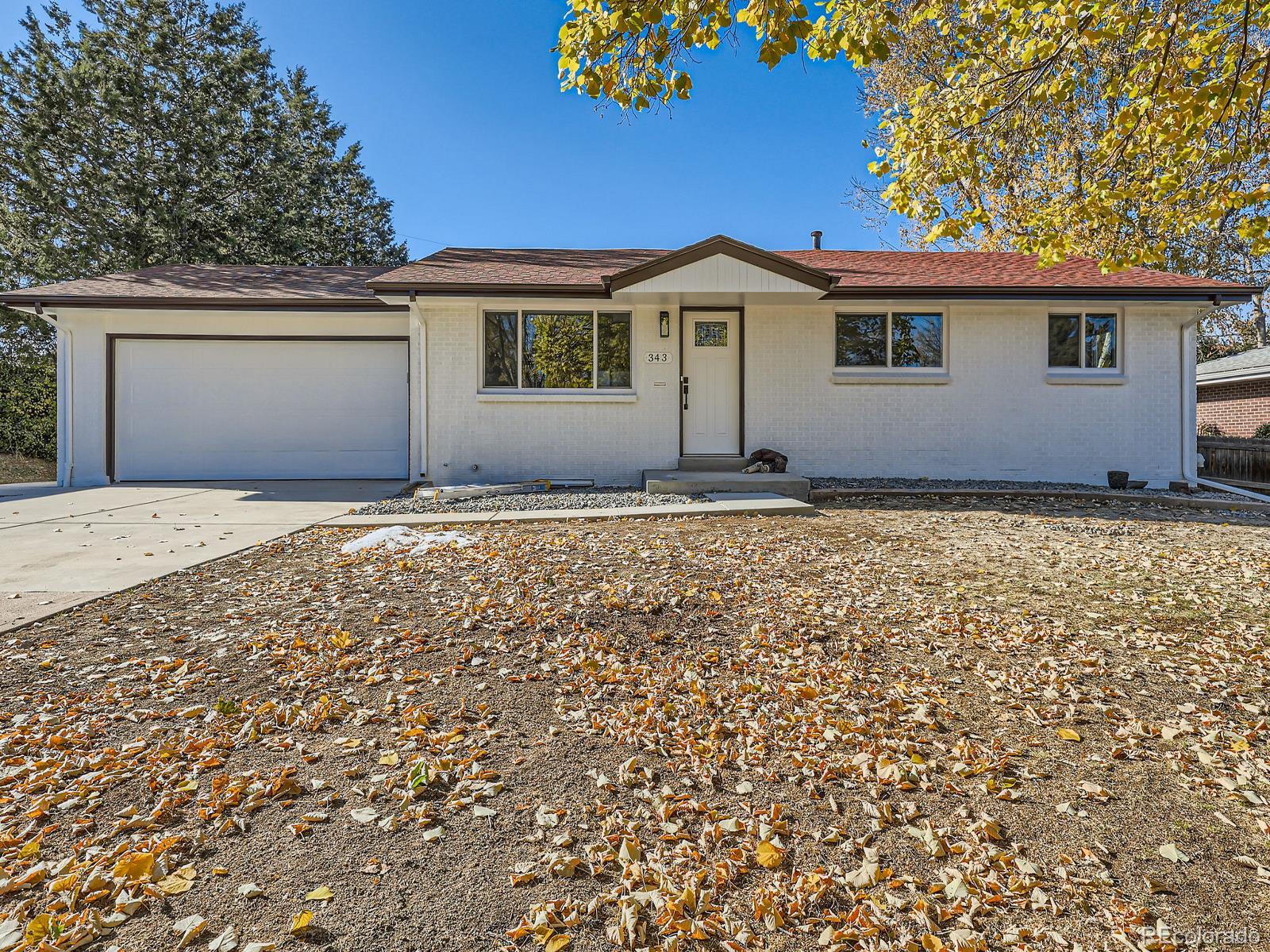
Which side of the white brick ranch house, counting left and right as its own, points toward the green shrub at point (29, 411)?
right

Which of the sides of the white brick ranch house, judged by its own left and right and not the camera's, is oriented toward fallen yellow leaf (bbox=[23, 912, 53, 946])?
front

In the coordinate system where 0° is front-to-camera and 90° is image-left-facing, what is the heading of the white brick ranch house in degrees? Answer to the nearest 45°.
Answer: approximately 0°

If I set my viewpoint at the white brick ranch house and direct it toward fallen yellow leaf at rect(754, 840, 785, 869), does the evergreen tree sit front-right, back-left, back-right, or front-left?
back-right

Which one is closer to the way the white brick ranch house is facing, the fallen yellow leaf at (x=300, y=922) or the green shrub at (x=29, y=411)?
the fallen yellow leaf

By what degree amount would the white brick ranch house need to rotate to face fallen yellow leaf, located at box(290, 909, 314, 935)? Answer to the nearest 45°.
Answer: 0° — it already faces it

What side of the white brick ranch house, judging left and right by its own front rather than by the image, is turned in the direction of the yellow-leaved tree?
front

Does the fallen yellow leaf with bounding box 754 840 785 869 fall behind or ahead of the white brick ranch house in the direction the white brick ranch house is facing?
ahead
